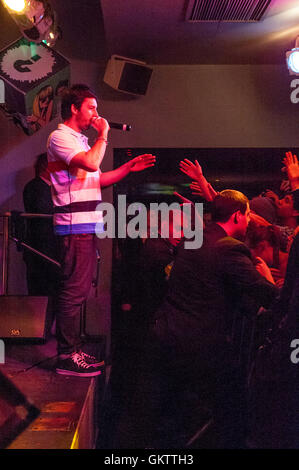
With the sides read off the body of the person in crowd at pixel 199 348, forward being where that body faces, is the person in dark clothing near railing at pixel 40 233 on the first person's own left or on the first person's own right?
on the first person's own left

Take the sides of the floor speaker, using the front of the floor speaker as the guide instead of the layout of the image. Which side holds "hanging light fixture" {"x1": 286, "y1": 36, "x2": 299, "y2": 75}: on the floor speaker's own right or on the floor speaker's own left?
on the floor speaker's own left

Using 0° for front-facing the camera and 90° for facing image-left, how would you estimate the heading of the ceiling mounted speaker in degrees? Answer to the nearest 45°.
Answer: approximately 315°

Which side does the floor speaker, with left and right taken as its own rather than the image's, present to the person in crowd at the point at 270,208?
left

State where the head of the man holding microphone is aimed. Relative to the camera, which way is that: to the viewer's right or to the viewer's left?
to the viewer's right

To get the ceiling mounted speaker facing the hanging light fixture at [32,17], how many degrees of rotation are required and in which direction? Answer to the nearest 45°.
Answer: approximately 90° to its right

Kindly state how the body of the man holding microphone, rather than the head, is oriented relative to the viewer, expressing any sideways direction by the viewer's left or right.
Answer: facing to the right of the viewer
